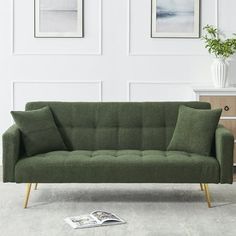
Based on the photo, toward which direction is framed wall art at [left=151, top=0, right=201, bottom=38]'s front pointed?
toward the camera

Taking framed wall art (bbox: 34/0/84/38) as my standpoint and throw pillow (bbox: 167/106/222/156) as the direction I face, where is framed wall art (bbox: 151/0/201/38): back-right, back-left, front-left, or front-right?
front-left

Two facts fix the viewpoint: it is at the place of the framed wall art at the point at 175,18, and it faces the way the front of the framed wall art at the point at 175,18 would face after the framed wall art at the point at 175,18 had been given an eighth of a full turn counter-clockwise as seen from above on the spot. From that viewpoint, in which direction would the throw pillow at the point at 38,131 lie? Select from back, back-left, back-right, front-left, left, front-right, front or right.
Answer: right

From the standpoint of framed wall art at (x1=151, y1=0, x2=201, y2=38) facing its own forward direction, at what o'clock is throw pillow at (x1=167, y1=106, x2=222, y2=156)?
The throw pillow is roughly at 12 o'clock from the framed wall art.

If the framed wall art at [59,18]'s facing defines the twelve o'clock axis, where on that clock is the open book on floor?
The open book on floor is roughly at 12 o'clock from the framed wall art.

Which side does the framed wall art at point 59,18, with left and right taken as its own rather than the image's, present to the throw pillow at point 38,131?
front

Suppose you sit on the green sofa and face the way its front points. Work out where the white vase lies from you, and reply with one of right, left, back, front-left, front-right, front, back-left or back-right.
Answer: back-left

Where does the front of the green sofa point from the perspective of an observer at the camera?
facing the viewer

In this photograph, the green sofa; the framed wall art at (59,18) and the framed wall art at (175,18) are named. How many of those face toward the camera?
3

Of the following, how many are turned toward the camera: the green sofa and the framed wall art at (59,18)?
2

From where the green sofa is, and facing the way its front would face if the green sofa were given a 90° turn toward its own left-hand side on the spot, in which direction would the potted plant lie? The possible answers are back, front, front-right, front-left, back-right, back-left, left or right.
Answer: front-left

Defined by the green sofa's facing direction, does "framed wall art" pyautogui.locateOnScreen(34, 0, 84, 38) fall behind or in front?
behind

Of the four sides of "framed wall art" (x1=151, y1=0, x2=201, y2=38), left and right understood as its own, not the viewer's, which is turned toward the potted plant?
left

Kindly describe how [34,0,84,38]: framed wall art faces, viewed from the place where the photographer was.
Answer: facing the viewer
